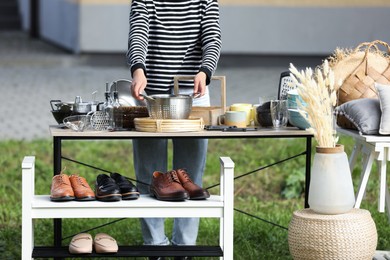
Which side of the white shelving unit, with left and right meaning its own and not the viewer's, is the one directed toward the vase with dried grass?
left

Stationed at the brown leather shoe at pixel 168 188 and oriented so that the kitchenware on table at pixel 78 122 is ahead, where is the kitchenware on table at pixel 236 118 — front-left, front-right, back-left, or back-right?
back-right

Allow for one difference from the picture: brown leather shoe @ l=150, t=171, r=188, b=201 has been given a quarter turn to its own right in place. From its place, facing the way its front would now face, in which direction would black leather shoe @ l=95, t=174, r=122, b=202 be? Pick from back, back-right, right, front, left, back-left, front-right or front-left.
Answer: front-right

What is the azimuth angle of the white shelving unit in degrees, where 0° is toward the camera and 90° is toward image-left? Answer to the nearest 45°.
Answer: approximately 0°

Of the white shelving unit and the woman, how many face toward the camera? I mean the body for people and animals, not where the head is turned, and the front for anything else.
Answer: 2

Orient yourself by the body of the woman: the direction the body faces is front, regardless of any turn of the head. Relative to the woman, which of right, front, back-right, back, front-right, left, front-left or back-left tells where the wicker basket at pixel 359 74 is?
left

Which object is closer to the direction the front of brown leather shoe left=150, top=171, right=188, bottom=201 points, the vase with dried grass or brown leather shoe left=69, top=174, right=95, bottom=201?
the vase with dried grass
